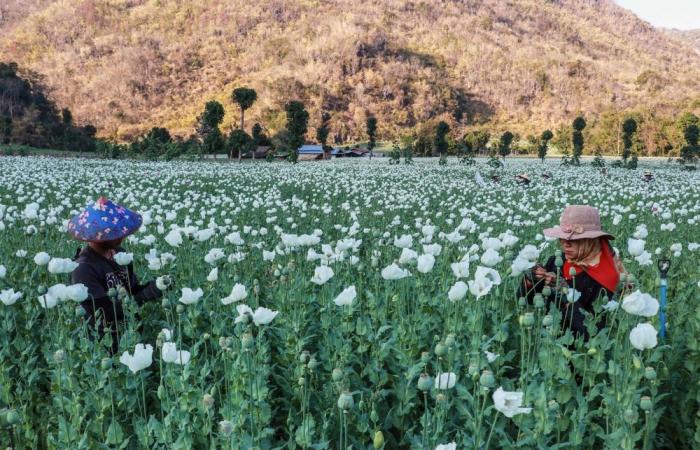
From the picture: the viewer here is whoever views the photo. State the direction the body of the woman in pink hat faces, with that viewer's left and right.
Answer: facing the viewer and to the left of the viewer

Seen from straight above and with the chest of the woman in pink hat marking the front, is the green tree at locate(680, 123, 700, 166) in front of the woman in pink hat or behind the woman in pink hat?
behind

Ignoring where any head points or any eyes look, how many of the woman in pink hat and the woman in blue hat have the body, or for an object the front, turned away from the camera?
0

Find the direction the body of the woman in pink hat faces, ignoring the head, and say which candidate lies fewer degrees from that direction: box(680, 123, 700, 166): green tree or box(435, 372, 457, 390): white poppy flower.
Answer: the white poppy flower

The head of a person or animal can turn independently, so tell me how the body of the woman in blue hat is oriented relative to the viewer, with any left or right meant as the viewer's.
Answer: facing the viewer and to the right of the viewer

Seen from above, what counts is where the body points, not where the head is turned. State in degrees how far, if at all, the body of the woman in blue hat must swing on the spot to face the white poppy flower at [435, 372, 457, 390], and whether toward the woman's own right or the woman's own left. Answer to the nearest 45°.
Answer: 0° — they already face it

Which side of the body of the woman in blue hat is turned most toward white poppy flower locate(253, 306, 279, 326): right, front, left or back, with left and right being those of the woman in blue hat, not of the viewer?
front

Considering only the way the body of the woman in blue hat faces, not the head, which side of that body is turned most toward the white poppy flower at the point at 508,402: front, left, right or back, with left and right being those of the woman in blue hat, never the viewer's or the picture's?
front

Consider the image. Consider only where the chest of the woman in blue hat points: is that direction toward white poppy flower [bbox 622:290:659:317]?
yes

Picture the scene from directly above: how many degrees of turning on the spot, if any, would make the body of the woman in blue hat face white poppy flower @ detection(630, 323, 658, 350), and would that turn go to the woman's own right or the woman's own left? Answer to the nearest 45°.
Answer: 0° — they already face it

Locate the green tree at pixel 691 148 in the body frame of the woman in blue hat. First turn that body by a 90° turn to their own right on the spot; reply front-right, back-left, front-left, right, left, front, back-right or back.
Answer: back

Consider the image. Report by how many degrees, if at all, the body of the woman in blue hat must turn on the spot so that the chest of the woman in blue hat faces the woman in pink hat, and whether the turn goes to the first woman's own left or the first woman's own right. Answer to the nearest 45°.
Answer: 0° — they already face them

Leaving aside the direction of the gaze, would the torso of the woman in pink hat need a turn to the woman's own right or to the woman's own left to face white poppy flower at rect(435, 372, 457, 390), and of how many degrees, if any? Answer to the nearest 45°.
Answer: approximately 45° to the woman's own left
